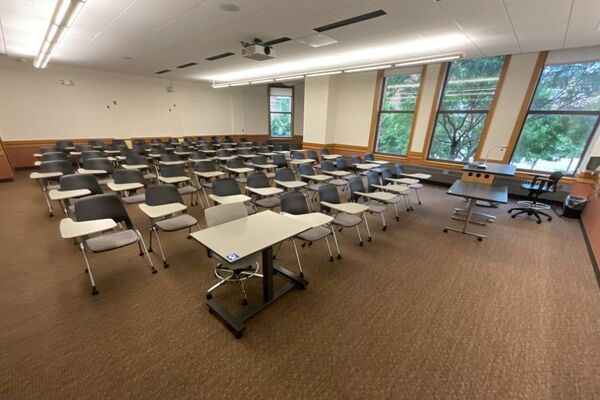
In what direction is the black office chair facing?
to the viewer's left

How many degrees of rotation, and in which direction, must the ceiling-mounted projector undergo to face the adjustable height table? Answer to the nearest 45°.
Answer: approximately 45° to its right

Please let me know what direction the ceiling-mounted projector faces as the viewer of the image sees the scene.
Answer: facing the viewer and to the right of the viewer

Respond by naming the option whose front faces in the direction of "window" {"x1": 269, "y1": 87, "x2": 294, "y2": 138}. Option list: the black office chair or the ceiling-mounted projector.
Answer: the black office chair

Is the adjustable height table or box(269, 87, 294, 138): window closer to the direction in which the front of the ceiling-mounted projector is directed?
the adjustable height table

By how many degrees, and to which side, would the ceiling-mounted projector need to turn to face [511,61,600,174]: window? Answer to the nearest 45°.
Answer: approximately 45° to its left

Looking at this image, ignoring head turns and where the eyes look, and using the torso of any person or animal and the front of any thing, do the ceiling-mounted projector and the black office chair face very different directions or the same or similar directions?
very different directions

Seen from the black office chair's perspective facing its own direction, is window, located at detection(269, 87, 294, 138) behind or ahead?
ahead

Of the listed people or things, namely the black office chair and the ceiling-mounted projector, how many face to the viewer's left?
1

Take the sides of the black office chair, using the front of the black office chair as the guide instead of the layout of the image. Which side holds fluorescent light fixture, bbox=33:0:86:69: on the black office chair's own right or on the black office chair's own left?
on the black office chair's own left

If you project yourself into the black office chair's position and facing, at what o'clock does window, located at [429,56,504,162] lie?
The window is roughly at 1 o'clock from the black office chair.

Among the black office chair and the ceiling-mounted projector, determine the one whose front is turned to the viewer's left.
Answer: the black office chair
